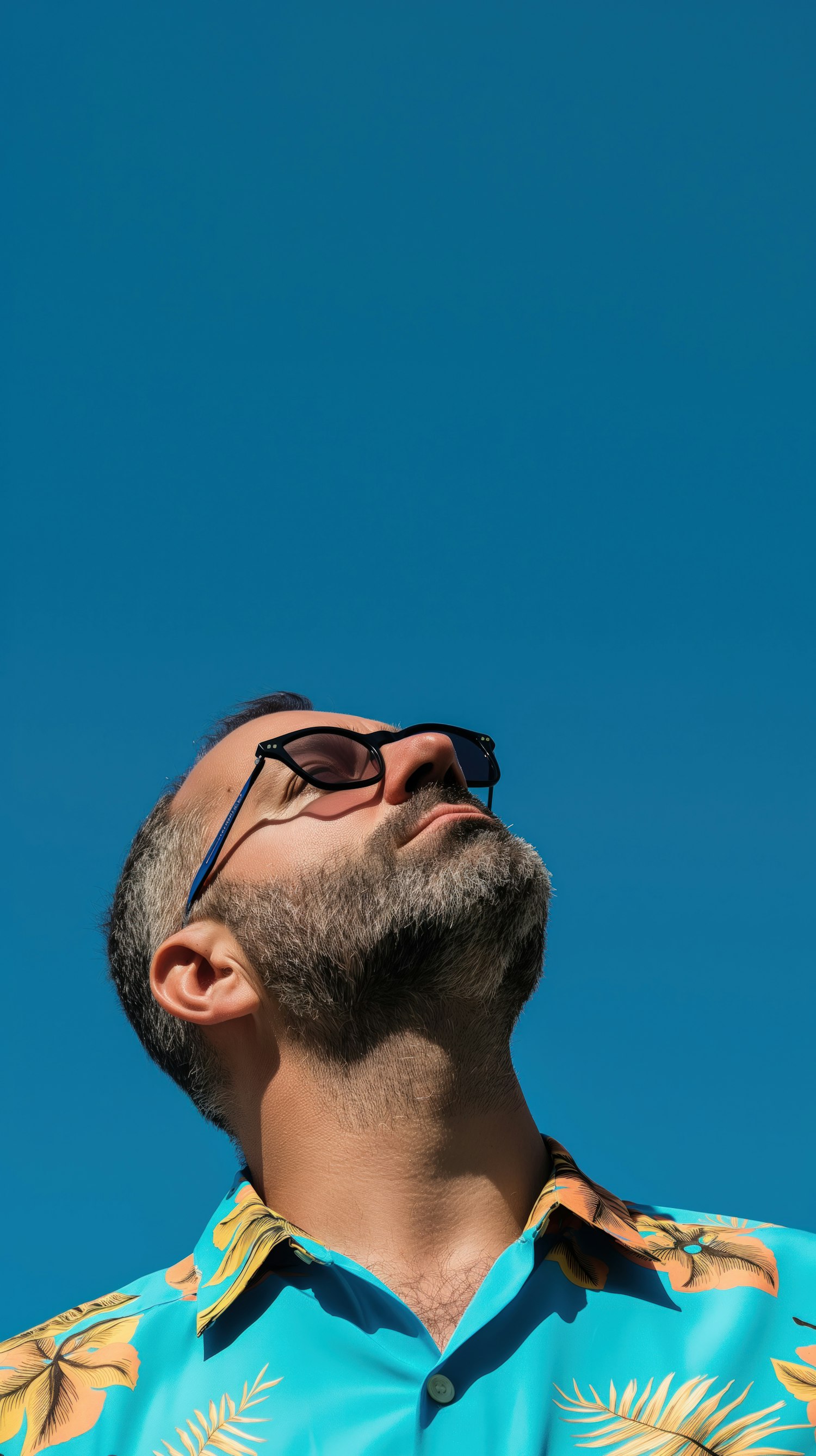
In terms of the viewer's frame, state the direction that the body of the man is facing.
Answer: toward the camera
